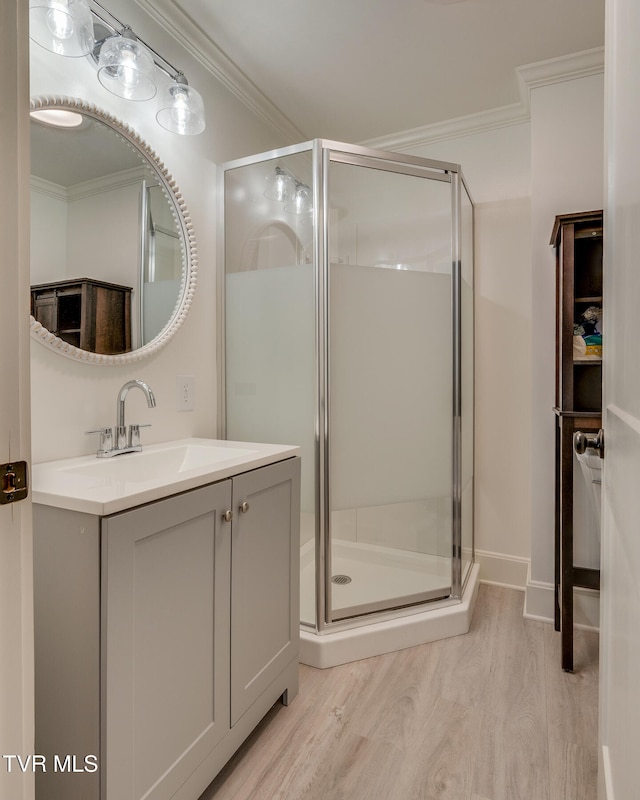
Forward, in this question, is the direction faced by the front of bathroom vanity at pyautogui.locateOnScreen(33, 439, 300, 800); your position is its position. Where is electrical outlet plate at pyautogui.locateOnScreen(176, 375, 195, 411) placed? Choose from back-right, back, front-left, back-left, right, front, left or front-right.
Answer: back-left

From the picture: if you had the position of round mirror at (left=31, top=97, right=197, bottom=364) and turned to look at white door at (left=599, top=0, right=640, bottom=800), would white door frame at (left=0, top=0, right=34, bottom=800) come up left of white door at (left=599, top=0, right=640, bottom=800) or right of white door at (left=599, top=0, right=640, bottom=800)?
right

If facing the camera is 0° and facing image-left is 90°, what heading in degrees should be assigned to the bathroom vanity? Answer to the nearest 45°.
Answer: approximately 315°

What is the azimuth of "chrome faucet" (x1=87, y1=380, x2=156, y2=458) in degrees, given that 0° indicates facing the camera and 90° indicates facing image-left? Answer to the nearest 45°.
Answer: approximately 315°
